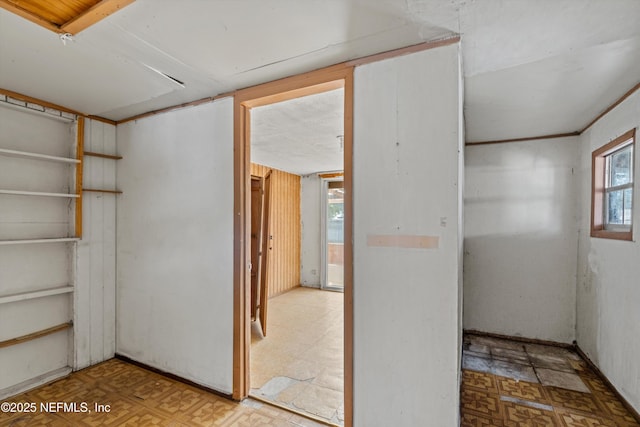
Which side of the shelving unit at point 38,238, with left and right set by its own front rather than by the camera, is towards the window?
front

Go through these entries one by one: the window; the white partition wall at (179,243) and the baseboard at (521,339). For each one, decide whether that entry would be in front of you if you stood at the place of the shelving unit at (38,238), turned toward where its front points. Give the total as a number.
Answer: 3

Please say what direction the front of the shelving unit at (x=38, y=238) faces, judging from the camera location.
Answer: facing the viewer and to the right of the viewer

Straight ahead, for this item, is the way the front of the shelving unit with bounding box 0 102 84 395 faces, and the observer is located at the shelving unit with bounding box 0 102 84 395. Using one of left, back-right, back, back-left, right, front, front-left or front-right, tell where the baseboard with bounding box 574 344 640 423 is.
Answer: front

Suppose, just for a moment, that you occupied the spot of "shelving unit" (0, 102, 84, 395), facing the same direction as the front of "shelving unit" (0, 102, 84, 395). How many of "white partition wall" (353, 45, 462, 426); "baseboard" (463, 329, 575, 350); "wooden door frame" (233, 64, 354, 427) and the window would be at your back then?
0

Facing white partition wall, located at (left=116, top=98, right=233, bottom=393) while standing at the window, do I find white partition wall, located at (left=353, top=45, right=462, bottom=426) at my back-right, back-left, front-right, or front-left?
front-left

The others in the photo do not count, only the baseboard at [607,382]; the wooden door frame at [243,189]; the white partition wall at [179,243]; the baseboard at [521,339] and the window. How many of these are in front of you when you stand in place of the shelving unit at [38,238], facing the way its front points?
5

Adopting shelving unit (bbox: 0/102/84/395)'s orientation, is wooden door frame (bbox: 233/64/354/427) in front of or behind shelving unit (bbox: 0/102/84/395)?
in front

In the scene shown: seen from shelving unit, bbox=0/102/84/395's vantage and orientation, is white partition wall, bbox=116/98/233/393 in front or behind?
in front

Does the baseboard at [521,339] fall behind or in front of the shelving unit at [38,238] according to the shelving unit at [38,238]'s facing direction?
in front

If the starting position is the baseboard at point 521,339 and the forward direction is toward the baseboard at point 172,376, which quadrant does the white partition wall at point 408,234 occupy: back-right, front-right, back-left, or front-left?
front-left
